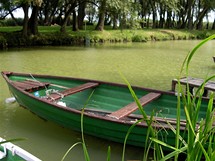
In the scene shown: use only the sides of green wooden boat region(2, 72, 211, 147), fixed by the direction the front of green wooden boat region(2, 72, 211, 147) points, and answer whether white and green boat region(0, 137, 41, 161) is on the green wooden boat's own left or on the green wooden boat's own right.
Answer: on the green wooden boat's own left

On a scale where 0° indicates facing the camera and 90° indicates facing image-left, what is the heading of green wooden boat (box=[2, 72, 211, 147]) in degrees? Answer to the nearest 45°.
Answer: approximately 135°
